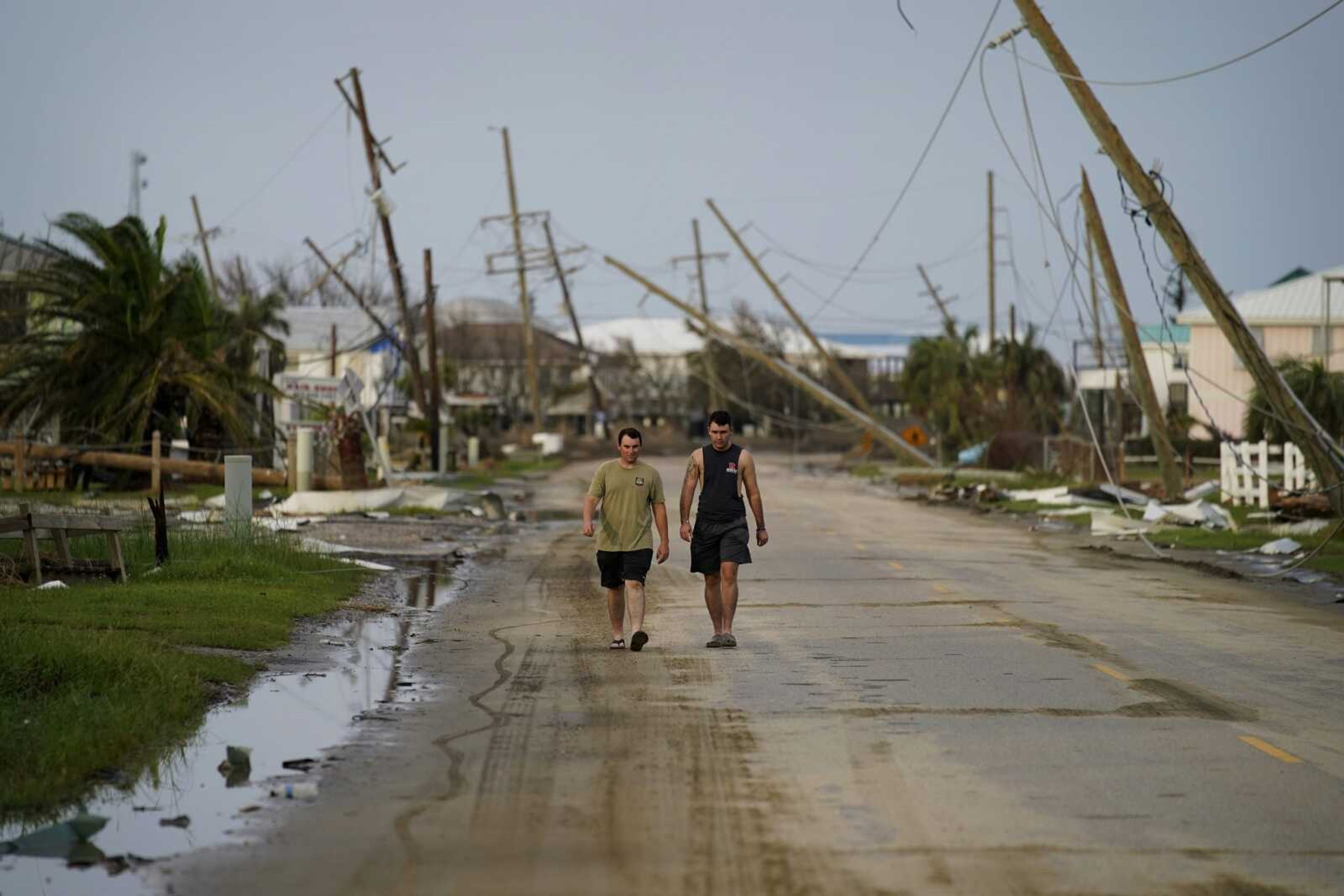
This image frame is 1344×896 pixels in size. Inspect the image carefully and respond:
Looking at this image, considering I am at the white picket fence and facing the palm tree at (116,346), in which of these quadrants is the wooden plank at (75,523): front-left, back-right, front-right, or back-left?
front-left

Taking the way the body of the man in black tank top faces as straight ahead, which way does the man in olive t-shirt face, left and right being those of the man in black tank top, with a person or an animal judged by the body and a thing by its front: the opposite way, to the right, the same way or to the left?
the same way

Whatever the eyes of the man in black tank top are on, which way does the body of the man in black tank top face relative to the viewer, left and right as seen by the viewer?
facing the viewer

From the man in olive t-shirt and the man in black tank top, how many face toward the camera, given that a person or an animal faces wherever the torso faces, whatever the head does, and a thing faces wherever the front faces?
2

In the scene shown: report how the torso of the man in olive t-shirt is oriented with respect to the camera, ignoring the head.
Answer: toward the camera

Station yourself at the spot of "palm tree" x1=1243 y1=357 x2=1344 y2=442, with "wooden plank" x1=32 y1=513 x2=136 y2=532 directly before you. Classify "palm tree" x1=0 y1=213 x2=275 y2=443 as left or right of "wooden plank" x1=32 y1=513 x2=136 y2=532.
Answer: right

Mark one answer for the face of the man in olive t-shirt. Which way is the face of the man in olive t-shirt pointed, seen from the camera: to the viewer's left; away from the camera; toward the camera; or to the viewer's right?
toward the camera

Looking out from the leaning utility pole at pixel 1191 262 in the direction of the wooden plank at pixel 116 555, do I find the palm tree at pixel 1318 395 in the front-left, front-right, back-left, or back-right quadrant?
back-right

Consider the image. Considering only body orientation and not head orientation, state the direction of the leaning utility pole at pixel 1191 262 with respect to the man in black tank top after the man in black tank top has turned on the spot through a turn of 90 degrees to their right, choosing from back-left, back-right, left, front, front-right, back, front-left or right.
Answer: back-right

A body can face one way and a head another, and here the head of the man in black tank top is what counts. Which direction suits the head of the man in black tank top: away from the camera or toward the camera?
toward the camera

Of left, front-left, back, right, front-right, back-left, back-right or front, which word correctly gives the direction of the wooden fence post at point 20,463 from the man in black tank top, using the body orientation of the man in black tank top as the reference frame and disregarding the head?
back-right

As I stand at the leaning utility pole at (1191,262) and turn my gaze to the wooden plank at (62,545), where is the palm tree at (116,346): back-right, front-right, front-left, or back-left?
front-right
